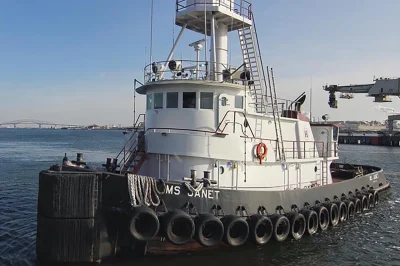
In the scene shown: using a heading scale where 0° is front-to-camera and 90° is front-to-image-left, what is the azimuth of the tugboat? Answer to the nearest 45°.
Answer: approximately 45°

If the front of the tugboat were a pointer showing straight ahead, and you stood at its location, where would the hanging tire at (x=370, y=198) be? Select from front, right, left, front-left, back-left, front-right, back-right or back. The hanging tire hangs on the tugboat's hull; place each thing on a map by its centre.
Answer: back
